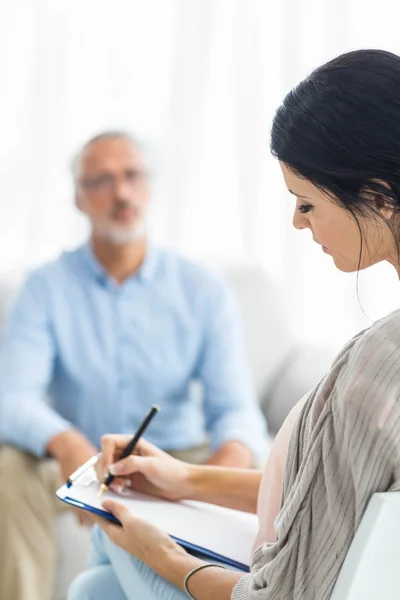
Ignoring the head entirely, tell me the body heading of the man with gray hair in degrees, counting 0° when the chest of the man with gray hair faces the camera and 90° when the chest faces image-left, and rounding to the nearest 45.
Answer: approximately 0°

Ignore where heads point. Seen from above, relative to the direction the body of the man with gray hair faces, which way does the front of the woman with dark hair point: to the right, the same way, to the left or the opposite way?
to the right

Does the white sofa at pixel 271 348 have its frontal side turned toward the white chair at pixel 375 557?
yes

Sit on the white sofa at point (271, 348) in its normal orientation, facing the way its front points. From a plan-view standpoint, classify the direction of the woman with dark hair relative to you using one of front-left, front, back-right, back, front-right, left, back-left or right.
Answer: front

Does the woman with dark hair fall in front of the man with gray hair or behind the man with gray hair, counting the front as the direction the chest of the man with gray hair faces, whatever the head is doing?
in front

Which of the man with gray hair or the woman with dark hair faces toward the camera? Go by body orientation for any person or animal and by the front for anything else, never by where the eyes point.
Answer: the man with gray hair

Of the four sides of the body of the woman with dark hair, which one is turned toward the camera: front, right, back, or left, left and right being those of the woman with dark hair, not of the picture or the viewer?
left

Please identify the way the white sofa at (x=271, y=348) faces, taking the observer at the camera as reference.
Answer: facing the viewer

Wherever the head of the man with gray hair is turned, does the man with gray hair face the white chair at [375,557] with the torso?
yes

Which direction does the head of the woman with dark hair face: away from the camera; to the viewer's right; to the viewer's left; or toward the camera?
to the viewer's left

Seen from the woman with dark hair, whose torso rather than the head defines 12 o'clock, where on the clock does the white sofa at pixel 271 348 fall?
The white sofa is roughly at 3 o'clock from the woman with dark hair.
